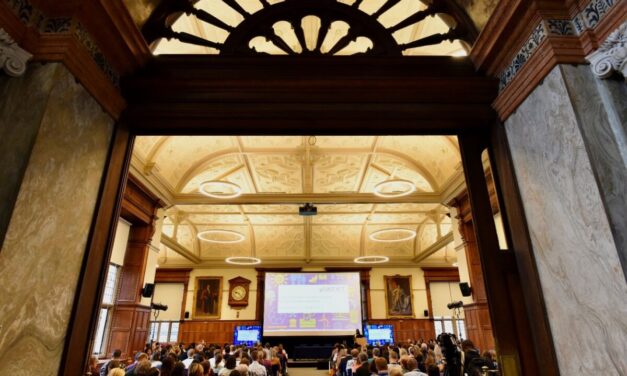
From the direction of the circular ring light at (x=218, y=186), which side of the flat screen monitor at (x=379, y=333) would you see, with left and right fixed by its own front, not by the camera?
front

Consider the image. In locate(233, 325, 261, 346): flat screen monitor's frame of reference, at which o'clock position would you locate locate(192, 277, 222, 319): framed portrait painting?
The framed portrait painting is roughly at 4 o'clock from the flat screen monitor.

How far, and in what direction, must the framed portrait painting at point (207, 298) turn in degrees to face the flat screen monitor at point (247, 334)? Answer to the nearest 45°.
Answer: approximately 45° to its left

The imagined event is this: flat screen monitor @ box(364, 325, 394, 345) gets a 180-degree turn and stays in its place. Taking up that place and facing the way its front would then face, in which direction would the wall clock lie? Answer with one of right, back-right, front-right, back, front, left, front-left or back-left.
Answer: left

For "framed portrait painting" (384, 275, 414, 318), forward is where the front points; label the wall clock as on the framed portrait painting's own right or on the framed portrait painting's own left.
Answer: on the framed portrait painting's own right

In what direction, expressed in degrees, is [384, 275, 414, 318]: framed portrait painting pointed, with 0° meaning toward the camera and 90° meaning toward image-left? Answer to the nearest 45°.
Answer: approximately 0°

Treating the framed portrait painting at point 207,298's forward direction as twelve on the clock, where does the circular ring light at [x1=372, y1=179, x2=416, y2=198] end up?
The circular ring light is roughly at 11 o'clock from the framed portrait painting.

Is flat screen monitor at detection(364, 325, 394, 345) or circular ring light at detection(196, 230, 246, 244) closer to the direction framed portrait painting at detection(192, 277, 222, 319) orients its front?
the circular ring light

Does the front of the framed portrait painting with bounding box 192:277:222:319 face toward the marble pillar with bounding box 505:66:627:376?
yes

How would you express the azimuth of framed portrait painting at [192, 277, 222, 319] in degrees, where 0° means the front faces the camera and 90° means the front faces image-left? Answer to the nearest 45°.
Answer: approximately 0°

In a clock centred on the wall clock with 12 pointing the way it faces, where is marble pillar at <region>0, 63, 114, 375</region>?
The marble pillar is roughly at 12 o'clock from the wall clock.
